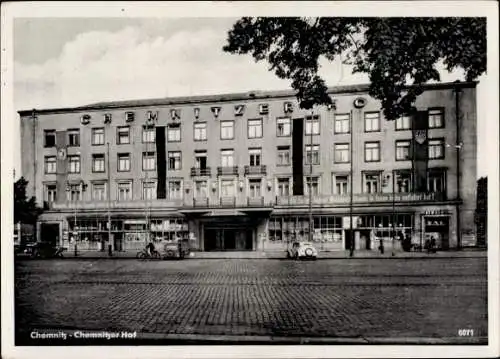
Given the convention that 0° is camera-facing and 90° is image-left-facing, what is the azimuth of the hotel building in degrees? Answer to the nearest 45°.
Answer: approximately 0°

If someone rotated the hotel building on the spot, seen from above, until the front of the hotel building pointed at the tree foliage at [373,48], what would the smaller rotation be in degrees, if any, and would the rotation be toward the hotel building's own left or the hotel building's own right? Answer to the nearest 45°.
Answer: approximately 45° to the hotel building's own left

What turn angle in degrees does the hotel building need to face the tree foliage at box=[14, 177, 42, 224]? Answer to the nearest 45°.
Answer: approximately 90° to its right
